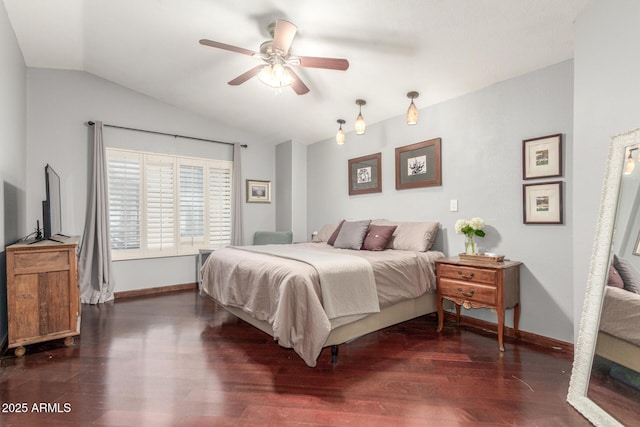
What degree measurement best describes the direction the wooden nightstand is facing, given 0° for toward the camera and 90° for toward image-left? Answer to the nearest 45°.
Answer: approximately 45°

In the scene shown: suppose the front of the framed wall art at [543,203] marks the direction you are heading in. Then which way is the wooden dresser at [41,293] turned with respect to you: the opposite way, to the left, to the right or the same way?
the opposite way

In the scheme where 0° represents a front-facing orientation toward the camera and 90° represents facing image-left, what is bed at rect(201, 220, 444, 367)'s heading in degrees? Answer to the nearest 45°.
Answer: approximately 45°

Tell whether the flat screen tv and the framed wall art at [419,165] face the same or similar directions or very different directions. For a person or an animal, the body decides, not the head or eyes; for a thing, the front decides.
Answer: very different directions

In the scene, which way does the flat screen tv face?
to the viewer's right

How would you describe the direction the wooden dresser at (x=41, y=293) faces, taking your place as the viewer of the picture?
facing to the right of the viewer

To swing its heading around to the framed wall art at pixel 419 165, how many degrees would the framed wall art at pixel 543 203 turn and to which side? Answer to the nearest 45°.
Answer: approximately 90° to its right

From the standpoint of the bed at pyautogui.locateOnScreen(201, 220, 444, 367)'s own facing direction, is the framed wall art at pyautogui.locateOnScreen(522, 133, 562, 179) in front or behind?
behind

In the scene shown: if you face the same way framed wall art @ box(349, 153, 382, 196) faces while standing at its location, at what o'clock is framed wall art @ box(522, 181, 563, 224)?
framed wall art @ box(522, 181, 563, 224) is roughly at 9 o'clock from framed wall art @ box(349, 153, 382, 196).
